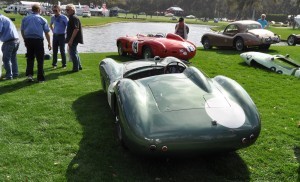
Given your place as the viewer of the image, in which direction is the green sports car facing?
facing away from the viewer and to the left of the viewer

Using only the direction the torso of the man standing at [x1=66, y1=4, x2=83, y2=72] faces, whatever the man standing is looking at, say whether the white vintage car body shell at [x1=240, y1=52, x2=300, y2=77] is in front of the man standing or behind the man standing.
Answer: behind

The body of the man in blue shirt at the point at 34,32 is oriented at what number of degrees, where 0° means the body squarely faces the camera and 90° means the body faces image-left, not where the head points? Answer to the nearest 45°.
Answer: approximately 180°

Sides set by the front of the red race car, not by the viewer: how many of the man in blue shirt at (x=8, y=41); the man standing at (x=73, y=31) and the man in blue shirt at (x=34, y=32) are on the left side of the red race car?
3

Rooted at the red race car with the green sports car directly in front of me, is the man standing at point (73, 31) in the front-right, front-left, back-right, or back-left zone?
front-right
